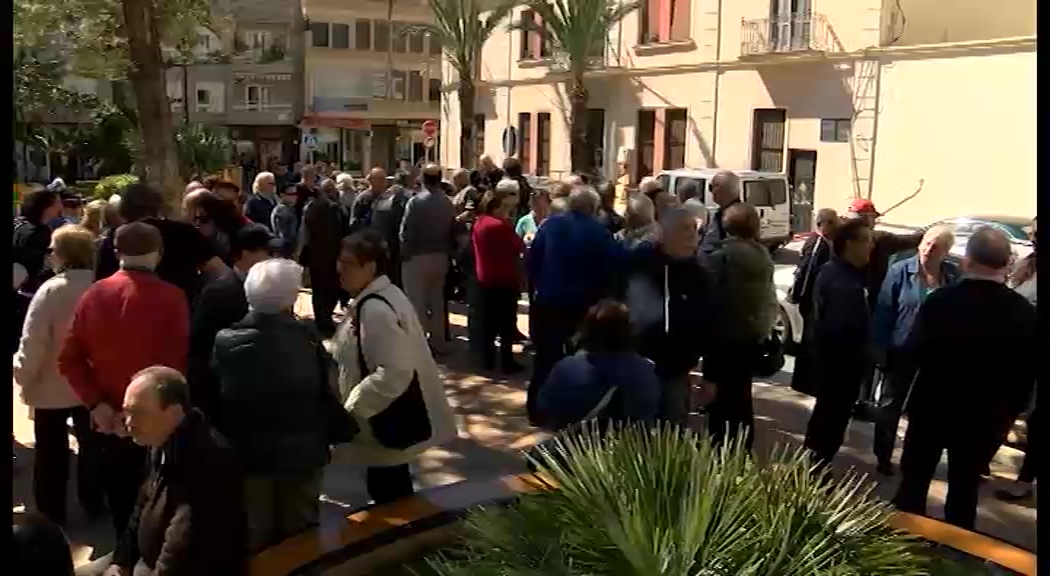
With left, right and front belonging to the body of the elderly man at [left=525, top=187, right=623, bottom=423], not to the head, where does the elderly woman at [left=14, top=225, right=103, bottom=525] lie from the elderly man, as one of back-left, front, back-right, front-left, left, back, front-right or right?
back-left

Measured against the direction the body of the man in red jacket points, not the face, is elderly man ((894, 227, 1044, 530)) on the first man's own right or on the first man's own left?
on the first man's own right

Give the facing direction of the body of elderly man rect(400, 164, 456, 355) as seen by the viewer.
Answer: away from the camera

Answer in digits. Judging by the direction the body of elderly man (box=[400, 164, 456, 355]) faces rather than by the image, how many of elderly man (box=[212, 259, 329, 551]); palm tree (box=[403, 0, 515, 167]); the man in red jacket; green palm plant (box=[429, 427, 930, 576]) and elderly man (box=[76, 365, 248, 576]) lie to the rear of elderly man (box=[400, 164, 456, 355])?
4

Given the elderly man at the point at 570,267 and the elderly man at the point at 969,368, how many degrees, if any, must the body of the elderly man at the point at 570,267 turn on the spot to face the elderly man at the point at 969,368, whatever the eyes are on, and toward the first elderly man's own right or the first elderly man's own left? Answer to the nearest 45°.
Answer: approximately 135° to the first elderly man's own right

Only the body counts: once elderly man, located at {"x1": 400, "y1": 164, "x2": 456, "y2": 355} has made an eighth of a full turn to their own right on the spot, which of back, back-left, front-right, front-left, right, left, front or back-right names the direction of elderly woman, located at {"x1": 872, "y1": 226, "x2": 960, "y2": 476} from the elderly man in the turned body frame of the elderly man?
right

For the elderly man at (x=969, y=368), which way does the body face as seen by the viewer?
away from the camera

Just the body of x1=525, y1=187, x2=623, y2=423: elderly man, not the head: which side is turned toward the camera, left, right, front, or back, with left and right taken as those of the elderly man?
back

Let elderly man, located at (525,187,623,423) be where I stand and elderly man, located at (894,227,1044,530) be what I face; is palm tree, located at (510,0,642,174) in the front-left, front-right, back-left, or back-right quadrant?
back-left

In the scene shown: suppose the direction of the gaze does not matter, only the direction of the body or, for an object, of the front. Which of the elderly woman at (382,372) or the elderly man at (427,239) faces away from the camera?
the elderly man

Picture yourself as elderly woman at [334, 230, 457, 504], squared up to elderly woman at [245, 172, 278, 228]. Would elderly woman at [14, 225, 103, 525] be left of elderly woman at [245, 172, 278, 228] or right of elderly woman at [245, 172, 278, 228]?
left

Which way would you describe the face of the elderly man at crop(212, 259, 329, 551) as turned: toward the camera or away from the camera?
away from the camera

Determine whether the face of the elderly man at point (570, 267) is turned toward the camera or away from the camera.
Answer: away from the camera

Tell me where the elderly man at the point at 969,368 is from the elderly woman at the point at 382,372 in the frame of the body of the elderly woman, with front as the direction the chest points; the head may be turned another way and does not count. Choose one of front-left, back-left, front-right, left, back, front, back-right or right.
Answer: back

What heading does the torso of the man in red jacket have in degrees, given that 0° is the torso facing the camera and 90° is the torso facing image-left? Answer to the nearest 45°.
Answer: approximately 180°
